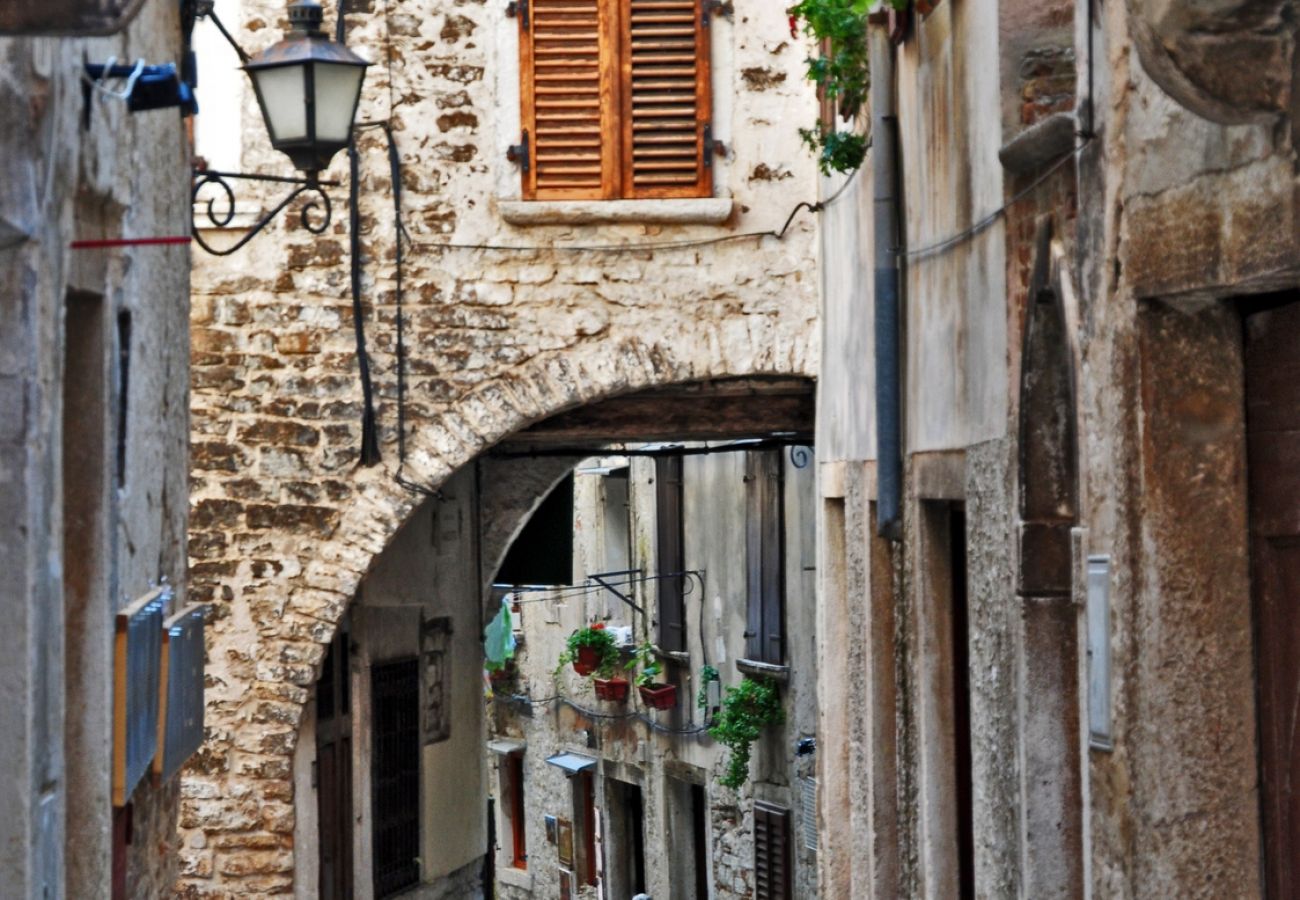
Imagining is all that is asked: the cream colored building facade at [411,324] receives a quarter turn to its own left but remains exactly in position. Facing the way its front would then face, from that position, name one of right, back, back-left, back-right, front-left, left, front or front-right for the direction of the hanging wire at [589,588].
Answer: left

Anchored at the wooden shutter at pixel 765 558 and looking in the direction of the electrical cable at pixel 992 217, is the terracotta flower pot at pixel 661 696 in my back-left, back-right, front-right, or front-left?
back-right

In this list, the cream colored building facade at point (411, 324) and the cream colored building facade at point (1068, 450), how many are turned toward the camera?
1

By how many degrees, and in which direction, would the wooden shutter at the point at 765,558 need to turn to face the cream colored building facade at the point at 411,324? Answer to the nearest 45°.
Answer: approximately 45° to its left

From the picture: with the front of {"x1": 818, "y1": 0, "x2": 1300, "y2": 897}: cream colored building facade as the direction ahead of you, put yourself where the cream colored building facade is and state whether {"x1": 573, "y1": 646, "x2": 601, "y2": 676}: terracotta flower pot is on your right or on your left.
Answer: on your right

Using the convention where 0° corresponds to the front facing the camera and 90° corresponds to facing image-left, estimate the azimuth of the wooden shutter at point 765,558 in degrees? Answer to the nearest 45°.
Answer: approximately 45°

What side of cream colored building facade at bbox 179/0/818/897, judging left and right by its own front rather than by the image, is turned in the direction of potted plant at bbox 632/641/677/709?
back

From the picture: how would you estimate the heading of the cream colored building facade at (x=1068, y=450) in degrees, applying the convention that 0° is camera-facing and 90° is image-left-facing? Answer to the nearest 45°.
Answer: approximately 90°

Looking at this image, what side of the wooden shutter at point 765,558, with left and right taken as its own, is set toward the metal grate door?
front

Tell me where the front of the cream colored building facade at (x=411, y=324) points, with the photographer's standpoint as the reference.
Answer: facing the viewer

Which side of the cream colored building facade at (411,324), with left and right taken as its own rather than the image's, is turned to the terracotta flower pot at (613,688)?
back

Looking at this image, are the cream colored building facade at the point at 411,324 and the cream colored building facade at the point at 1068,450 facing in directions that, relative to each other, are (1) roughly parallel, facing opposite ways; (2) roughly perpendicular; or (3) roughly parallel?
roughly perpendicular
